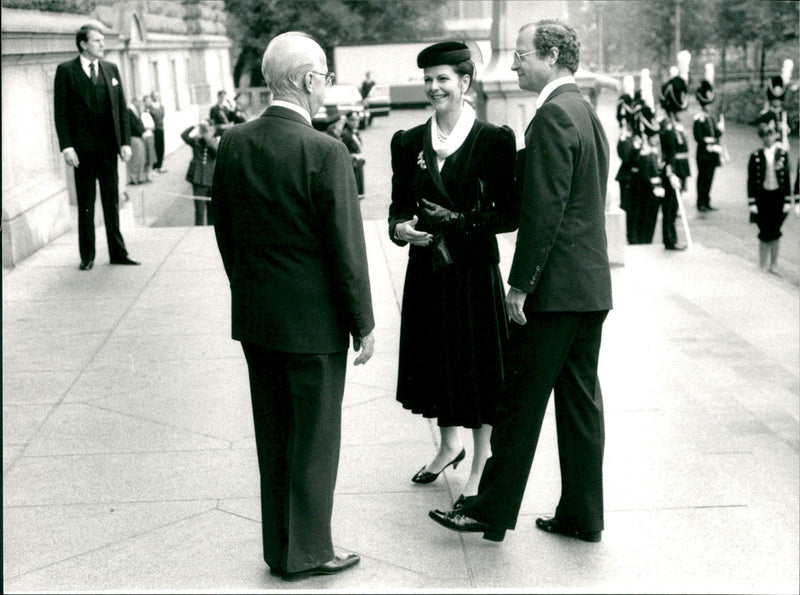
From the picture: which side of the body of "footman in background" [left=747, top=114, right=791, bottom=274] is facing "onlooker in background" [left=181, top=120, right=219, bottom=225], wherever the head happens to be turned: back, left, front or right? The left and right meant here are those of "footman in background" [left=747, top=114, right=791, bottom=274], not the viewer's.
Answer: right

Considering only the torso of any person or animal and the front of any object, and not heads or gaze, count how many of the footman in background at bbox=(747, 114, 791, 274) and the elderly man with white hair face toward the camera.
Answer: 1

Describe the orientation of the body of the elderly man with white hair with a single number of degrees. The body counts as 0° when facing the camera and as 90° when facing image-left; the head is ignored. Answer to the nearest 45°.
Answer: approximately 225°

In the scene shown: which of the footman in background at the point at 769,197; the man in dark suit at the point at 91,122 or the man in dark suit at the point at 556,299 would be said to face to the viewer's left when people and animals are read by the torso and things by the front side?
the man in dark suit at the point at 556,299

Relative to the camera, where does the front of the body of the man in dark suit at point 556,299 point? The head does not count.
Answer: to the viewer's left

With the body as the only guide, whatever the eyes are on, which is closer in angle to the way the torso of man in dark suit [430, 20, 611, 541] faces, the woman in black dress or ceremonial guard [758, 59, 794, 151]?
the woman in black dress

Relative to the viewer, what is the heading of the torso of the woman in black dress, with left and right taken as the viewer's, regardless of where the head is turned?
facing the viewer and to the left of the viewer

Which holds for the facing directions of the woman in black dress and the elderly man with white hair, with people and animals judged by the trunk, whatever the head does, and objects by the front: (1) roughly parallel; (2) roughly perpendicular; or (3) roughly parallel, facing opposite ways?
roughly parallel, facing opposite ways

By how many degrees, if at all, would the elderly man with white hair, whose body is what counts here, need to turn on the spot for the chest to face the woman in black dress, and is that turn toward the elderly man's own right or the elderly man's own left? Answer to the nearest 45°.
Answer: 0° — they already face them

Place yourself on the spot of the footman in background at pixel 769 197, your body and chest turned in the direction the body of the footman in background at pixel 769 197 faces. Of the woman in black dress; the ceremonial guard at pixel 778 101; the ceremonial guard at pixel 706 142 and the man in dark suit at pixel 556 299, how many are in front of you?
2

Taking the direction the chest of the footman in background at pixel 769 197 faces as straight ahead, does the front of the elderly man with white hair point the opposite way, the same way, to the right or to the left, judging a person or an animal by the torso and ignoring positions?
the opposite way

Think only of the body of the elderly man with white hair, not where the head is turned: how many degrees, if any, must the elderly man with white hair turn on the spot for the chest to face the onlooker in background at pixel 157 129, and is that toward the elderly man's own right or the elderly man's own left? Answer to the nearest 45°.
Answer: approximately 45° to the elderly man's own left

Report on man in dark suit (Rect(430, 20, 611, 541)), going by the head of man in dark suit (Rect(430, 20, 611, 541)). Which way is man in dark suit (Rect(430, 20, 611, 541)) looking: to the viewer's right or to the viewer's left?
to the viewer's left

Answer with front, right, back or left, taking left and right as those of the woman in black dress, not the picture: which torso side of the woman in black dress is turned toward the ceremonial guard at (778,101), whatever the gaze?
back

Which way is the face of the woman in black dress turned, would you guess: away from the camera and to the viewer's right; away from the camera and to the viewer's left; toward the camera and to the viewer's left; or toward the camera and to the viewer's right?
toward the camera and to the viewer's left

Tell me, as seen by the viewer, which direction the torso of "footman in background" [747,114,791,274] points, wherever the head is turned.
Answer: toward the camera

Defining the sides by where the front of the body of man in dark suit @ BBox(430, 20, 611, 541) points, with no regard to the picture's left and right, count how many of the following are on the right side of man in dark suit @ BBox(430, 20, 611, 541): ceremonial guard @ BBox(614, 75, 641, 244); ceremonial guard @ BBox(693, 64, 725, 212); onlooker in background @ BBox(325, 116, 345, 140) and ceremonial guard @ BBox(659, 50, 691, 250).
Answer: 4

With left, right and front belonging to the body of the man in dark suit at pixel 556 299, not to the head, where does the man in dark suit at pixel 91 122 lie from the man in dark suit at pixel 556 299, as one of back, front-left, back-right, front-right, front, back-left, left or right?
front-right

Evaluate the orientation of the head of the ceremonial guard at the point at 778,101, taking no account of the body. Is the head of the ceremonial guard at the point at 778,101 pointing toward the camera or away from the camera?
toward the camera
